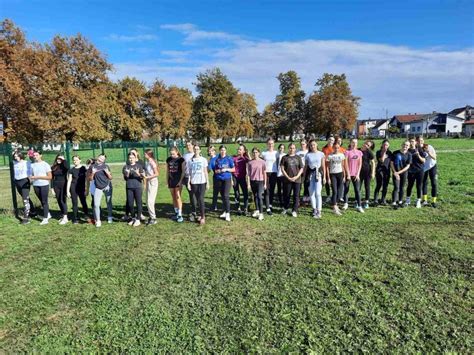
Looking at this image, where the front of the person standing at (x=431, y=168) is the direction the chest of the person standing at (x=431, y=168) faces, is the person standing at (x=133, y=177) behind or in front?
in front

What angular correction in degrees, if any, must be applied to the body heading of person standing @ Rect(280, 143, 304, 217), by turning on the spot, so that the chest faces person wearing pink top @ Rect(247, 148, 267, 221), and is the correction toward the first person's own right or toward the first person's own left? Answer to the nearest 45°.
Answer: approximately 90° to the first person's own right

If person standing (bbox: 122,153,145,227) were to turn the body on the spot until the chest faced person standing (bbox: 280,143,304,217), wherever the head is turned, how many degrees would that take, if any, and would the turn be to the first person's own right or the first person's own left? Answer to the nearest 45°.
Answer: approximately 90° to the first person's own left

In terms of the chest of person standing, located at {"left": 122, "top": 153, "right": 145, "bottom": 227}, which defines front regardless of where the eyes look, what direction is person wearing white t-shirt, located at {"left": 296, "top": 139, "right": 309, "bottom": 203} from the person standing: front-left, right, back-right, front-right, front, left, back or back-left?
left

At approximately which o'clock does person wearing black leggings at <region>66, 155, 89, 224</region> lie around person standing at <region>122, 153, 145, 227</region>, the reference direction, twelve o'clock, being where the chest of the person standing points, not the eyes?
The person wearing black leggings is roughly at 4 o'clock from the person standing.

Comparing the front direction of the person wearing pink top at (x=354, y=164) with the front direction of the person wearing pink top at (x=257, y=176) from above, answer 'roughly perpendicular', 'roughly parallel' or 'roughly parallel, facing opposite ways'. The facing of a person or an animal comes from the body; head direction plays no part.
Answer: roughly parallel

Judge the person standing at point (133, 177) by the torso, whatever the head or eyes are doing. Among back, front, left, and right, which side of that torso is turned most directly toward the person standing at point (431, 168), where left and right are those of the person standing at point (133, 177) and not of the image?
left

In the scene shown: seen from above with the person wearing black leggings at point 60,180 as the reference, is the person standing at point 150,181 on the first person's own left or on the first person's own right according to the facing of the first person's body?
on the first person's own left

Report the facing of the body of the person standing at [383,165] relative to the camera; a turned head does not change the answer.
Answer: toward the camera

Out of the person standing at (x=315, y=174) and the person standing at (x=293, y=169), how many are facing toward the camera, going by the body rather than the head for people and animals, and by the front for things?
2

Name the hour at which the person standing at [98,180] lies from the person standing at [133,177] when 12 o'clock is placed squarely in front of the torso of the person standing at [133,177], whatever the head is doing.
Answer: the person standing at [98,180] is roughly at 4 o'clock from the person standing at [133,177].

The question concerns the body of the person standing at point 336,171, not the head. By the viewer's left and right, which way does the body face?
facing the viewer

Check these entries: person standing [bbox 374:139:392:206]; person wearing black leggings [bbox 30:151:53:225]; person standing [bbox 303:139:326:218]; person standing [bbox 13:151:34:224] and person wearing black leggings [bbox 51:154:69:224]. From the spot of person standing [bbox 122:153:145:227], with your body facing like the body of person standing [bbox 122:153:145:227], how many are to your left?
2

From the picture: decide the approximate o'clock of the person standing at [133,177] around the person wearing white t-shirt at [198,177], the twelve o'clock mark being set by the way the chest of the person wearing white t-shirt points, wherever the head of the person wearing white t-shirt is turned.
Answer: The person standing is roughly at 3 o'clock from the person wearing white t-shirt.

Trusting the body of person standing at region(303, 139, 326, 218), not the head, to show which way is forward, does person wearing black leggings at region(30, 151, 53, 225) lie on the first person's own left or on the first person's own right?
on the first person's own right

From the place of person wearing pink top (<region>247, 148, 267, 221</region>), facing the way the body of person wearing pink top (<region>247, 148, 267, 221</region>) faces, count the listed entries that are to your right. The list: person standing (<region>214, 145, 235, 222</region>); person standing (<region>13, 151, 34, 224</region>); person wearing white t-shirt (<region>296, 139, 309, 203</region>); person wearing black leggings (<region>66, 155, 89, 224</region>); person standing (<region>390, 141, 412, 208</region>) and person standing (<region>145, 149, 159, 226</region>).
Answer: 4

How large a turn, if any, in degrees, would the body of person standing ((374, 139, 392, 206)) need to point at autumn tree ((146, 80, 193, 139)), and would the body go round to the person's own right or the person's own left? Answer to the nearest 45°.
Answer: approximately 135° to the person's own right
